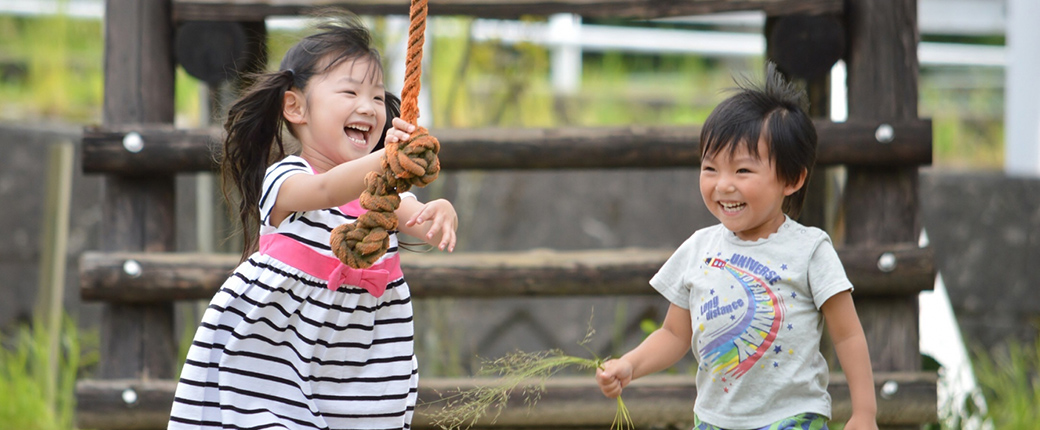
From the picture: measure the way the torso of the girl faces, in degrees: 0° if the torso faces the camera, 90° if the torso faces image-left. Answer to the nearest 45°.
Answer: approximately 315°

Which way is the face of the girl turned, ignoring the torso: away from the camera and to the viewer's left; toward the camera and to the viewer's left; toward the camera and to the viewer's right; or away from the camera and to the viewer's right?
toward the camera and to the viewer's right
